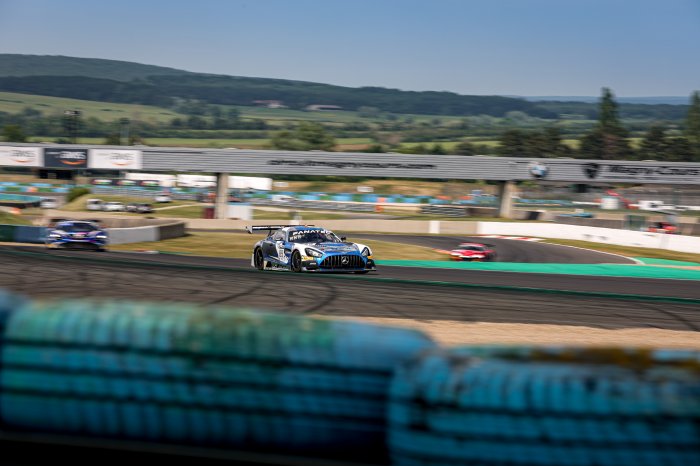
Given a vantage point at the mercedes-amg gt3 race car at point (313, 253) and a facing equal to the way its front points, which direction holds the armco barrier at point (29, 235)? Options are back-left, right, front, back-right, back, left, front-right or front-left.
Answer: back

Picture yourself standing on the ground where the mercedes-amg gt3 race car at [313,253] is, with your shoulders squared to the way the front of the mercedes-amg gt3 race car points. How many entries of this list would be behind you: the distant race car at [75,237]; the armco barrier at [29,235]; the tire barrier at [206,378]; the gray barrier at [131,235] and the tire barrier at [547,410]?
3

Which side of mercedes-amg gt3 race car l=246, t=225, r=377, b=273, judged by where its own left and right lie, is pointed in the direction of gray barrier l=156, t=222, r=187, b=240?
back

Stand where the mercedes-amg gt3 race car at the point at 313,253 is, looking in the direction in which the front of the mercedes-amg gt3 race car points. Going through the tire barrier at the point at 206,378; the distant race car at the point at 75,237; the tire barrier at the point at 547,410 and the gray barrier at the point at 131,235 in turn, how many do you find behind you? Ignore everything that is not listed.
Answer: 2

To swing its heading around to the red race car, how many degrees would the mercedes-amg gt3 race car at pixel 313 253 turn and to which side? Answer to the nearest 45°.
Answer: approximately 90° to its left

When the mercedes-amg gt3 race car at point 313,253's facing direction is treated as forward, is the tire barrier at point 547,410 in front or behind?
in front

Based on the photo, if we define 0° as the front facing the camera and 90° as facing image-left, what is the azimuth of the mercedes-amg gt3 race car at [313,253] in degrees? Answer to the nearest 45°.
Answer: approximately 315°

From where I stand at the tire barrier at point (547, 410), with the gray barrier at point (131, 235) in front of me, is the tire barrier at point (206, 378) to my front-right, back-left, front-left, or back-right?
front-left

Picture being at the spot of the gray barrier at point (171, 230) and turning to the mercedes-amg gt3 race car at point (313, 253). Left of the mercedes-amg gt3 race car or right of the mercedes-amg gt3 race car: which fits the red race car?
left

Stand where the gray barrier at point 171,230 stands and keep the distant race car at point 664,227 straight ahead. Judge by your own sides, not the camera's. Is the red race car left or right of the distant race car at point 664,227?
right

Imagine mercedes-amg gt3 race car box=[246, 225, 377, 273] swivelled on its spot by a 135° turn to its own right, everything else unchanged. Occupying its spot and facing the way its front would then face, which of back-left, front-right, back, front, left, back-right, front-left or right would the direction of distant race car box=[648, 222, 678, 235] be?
back-right

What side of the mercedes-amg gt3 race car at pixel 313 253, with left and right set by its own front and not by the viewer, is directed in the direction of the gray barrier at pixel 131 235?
back
